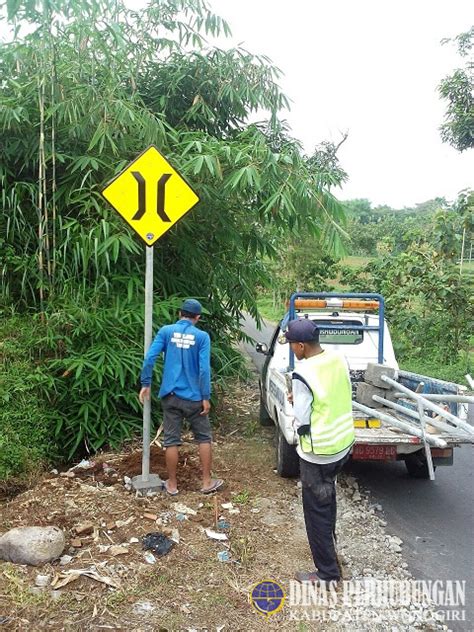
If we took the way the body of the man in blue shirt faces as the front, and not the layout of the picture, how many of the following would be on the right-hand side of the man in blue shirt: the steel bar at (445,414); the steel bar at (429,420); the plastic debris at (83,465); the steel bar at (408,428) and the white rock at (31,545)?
3

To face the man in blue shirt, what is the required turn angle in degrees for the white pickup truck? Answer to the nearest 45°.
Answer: approximately 135° to its left

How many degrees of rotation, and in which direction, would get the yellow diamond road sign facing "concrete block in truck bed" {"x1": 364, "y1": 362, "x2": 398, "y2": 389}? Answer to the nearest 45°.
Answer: approximately 90° to its left

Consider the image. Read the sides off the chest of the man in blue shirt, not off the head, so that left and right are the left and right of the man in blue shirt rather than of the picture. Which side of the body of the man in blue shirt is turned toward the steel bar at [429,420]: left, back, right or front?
right

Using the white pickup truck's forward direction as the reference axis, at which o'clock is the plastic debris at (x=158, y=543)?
The plastic debris is roughly at 7 o'clock from the white pickup truck.

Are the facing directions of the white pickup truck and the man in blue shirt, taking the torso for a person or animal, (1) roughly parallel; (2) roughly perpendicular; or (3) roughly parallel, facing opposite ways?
roughly parallel

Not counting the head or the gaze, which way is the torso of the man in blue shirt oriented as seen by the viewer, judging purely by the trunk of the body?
away from the camera

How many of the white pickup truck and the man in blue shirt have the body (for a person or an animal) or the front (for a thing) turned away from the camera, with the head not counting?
2

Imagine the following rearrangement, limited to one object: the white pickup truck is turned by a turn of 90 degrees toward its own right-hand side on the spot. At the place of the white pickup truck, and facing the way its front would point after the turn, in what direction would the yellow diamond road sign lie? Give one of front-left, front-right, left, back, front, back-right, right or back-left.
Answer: back-right

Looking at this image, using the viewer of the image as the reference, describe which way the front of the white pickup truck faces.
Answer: facing away from the viewer

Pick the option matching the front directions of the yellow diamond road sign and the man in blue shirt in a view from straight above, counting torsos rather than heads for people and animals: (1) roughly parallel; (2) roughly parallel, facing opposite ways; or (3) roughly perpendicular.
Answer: roughly parallel, facing opposite ways

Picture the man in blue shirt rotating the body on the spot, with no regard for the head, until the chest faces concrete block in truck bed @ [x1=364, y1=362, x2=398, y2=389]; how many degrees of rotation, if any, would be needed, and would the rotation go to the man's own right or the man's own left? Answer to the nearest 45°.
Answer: approximately 45° to the man's own right

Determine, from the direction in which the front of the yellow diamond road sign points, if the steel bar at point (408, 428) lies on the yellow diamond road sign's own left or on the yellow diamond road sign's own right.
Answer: on the yellow diamond road sign's own left

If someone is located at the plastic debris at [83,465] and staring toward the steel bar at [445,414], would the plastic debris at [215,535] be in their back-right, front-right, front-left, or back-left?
front-right

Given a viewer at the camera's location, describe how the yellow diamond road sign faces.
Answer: facing the viewer
